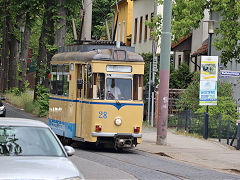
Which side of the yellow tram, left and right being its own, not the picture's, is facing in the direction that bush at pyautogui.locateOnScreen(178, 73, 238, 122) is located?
left

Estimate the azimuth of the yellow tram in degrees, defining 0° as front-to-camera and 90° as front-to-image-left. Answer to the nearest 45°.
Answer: approximately 315°
